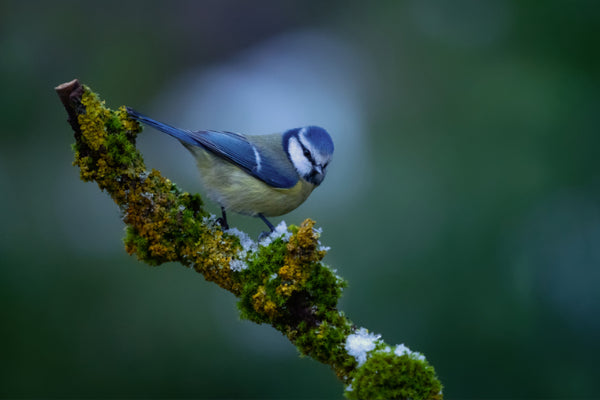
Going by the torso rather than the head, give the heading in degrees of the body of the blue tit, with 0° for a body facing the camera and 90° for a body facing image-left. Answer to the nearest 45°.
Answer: approximately 270°
